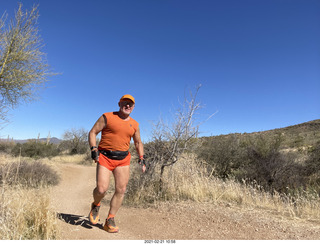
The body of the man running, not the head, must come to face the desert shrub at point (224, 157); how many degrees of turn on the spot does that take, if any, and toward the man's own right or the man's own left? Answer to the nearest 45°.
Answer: approximately 135° to the man's own left

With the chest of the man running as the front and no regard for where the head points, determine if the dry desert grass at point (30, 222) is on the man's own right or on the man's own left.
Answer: on the man's own right

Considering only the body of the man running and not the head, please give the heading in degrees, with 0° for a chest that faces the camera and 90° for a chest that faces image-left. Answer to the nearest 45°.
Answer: approximately 0°
